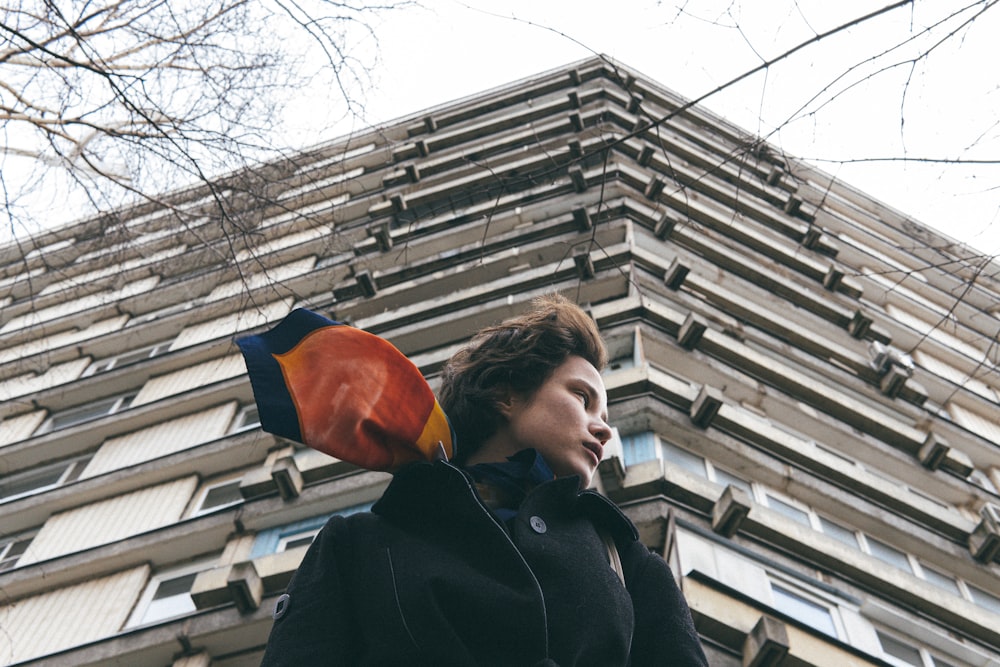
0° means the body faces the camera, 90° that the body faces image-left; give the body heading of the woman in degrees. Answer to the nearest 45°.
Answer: approximately 315°
